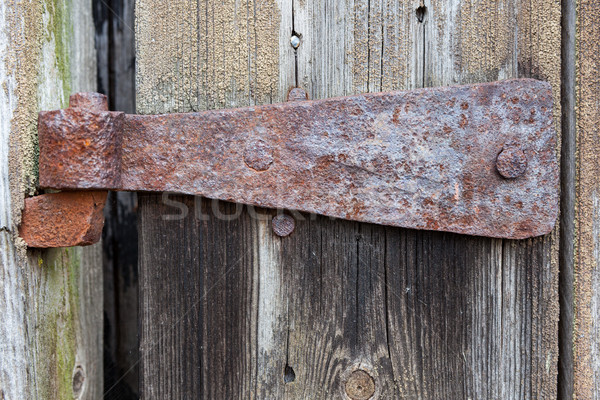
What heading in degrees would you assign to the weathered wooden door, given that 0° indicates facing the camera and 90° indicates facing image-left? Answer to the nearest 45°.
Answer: approximately 0°
